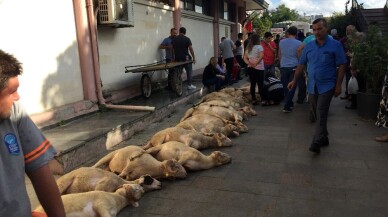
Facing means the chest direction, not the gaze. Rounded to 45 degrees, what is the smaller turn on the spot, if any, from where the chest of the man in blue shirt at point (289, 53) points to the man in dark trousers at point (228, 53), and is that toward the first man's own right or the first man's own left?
approximately 45° to the first man's own left

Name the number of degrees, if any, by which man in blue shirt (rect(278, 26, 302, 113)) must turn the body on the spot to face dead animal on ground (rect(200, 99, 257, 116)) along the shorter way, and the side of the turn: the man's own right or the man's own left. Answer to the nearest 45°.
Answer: approximately 135° to the man's own left

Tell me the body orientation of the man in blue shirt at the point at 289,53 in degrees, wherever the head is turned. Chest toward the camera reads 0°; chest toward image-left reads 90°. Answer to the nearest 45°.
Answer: approximately 180°

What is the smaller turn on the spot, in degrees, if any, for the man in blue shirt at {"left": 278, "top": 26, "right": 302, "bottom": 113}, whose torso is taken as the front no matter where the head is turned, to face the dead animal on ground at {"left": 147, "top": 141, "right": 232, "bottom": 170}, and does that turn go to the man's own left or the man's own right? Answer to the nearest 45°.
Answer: approximately 180°

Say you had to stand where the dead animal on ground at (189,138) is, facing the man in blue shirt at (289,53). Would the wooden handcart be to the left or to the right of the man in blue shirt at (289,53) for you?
left

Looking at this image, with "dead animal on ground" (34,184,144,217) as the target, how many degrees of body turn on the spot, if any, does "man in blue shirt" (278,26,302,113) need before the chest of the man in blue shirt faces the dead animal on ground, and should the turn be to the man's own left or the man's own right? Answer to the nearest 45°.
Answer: approximately 180°

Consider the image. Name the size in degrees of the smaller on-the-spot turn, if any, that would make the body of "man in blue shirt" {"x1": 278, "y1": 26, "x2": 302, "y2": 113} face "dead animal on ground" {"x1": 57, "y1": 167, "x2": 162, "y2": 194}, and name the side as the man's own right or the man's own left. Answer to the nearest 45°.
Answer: approximately 180°

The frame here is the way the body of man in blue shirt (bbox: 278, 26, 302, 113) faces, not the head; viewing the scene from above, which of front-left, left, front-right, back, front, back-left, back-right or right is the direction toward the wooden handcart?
left

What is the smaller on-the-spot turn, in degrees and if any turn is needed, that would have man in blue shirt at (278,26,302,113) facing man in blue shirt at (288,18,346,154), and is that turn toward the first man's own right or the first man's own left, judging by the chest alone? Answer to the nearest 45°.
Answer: approximately 180°

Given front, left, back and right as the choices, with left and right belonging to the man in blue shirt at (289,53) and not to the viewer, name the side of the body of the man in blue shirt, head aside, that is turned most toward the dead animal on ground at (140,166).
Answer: back

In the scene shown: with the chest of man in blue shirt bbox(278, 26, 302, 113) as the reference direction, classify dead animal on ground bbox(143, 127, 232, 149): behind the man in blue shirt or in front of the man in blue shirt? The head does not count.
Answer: behind
